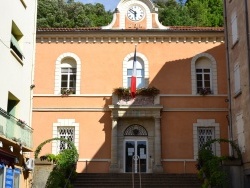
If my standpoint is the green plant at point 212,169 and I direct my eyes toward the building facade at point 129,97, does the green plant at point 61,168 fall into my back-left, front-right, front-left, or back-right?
front-left

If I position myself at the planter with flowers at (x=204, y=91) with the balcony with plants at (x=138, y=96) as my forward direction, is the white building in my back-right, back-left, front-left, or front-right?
front-left

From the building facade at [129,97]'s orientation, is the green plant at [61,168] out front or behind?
out front

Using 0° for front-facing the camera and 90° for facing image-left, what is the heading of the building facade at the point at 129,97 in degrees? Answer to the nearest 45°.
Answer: approximately 0°

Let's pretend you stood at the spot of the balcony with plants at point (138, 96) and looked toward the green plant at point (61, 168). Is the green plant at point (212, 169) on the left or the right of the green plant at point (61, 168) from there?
left

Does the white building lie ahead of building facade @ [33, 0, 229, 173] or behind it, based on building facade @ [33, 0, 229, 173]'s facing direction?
ahead
